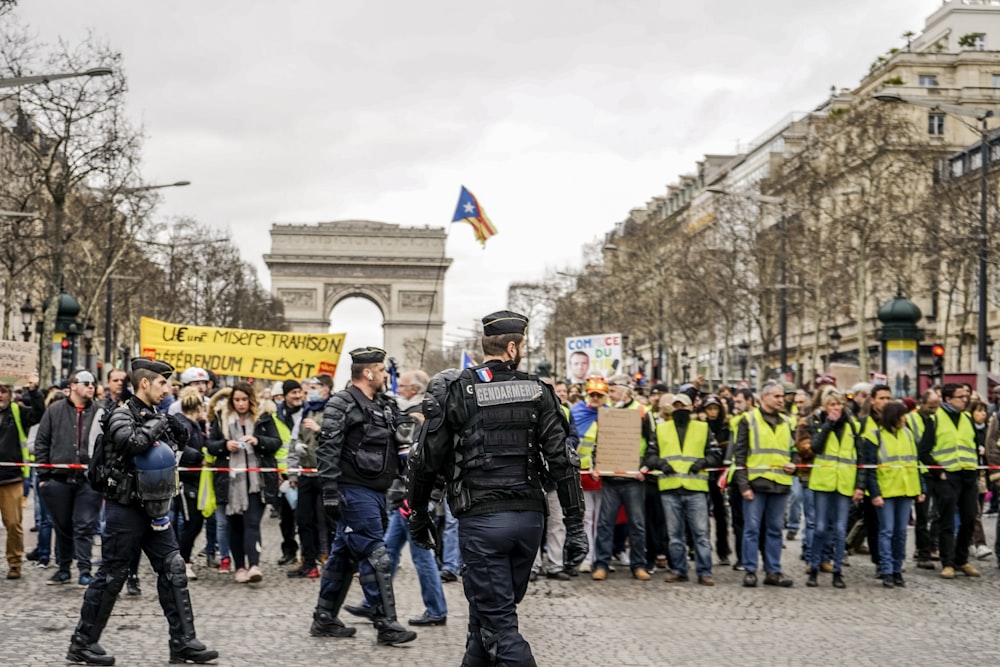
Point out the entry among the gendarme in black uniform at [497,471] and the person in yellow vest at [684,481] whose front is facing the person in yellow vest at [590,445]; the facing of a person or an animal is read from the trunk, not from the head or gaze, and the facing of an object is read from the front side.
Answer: the gendarme in black uniform

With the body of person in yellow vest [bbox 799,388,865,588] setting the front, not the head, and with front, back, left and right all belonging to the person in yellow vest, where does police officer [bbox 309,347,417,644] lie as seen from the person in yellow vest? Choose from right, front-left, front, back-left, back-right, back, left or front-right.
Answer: front-right

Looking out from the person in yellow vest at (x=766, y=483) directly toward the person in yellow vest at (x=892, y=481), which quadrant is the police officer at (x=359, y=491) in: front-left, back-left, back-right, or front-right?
back-right

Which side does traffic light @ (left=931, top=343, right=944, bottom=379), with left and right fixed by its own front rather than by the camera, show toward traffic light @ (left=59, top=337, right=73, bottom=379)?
right

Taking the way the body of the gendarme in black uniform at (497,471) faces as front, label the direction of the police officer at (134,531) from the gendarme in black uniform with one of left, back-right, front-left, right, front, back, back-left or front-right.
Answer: front-left

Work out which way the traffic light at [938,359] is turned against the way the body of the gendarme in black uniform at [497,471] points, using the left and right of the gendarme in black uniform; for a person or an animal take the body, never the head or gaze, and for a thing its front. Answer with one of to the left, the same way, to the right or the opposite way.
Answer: the opposite way

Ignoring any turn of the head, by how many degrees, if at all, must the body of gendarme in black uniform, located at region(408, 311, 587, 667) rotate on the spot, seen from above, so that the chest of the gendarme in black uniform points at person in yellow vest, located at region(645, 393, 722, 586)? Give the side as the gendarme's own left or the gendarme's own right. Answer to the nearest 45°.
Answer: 0° — they already face them

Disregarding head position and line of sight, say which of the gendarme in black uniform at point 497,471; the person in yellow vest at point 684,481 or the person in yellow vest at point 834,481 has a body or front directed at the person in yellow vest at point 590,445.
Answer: the gendarme in black uniform

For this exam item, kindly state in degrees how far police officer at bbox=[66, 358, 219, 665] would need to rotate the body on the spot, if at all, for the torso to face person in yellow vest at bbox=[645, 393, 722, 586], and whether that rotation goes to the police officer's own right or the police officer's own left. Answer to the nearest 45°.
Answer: approximately 45° to the police officer's own left

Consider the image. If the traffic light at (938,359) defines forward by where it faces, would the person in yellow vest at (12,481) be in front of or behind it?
in front

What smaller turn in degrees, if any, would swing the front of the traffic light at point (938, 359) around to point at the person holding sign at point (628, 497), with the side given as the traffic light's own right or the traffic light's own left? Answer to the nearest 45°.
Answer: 0° — it already faces them

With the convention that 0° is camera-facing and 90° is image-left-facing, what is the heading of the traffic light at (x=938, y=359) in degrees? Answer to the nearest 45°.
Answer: approximately 0°

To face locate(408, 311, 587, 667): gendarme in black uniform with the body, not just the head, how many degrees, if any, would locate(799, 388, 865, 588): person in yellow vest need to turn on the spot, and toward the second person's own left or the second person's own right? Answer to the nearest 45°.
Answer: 0° — they already face them
